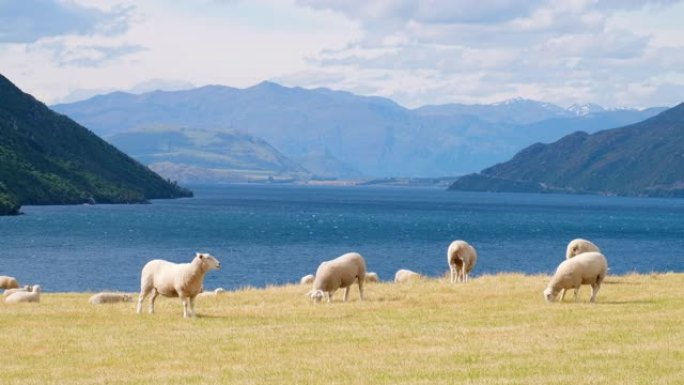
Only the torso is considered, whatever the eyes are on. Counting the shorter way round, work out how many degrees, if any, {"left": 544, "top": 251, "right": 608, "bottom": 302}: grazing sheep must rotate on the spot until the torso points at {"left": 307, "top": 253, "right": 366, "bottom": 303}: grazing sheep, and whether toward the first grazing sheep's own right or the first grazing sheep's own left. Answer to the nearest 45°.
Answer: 0° — it already faces it

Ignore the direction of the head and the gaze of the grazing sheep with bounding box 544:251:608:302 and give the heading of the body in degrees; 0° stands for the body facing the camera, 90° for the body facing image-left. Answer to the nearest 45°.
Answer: approximately 90°

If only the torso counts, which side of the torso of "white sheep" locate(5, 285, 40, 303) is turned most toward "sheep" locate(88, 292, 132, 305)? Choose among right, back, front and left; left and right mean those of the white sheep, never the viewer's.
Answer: front

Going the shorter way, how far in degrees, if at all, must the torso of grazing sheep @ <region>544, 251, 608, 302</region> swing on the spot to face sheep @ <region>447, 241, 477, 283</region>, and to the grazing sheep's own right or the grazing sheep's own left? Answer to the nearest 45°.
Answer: approximately 45° to the grazing sheep's own right

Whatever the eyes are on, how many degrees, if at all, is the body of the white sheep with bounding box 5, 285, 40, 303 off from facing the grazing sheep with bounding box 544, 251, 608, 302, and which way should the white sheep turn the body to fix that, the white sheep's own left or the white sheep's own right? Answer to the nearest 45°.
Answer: approximately 45° to the white sheep's own right

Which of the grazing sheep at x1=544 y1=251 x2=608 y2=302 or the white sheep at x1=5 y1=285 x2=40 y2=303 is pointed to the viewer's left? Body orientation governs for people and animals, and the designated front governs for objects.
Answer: the grazing sheep

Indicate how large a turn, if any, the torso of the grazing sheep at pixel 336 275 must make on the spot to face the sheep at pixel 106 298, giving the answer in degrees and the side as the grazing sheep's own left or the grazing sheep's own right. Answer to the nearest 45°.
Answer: approximately 45° to the grazing sheep's own right

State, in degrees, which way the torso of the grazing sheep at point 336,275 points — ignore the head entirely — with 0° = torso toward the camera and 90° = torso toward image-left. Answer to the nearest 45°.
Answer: approximately 45°

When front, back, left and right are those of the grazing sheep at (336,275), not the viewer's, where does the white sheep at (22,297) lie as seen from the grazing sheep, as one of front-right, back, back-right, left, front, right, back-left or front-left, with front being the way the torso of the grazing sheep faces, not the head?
front-right

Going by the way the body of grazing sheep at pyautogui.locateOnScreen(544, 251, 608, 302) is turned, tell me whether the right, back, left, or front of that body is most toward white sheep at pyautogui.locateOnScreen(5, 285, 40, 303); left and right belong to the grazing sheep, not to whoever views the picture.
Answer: front

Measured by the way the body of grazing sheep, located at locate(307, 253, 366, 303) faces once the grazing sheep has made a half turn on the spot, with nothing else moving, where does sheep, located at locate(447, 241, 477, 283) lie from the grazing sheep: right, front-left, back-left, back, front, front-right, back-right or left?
front

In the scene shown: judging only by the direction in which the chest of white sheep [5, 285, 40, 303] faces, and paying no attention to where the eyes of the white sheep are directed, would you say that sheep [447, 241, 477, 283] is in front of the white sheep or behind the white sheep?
in front

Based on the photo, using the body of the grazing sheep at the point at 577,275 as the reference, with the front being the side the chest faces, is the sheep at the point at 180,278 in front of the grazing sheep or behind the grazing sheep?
in front
